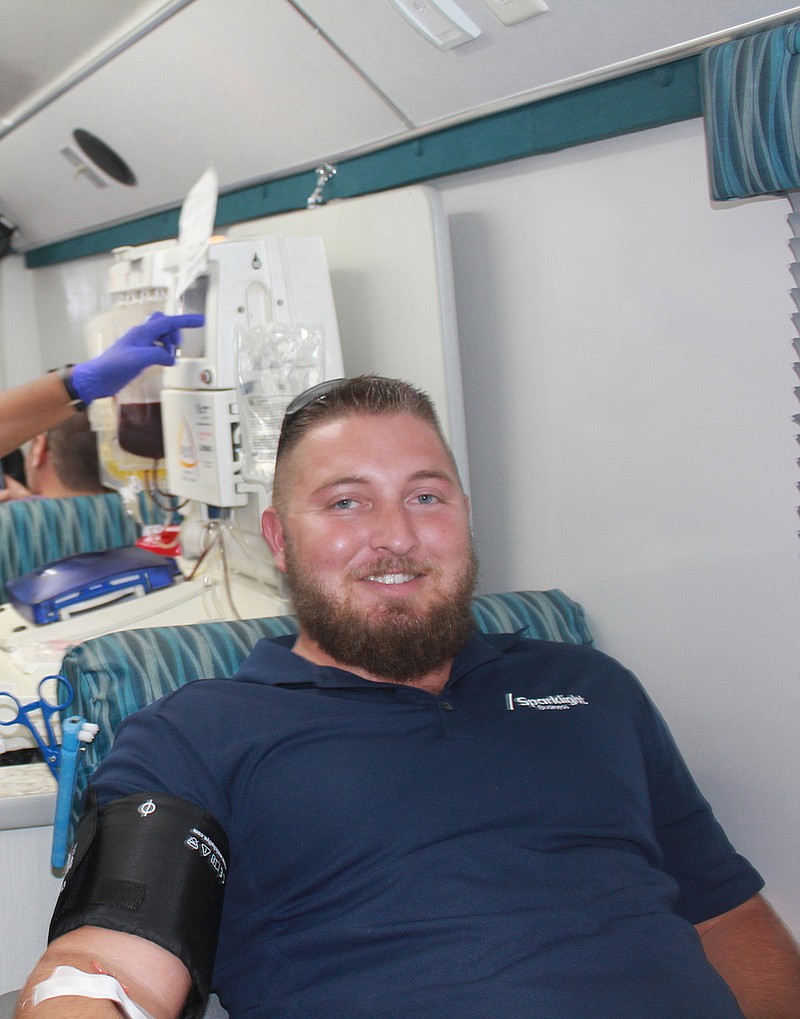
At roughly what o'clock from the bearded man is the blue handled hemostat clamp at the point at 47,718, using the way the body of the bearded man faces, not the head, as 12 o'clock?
The blue handled hemostat clamp is roughly at 4 o'clock from the bearded man.

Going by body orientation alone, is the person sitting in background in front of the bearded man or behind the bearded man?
behind

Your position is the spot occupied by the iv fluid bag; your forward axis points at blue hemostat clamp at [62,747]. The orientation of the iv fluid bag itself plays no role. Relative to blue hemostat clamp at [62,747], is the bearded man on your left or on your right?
left

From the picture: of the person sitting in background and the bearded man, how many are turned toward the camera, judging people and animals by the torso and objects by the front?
1

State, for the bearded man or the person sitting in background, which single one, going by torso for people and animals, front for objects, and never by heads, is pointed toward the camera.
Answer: the bearded man

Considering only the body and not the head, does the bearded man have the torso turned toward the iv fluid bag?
no

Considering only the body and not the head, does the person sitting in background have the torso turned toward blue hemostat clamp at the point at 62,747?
no

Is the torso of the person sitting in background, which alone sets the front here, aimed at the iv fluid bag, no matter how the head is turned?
no

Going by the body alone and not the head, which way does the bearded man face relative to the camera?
toward the camera

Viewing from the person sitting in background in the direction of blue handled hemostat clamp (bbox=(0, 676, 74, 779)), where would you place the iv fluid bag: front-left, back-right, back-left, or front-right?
front-left

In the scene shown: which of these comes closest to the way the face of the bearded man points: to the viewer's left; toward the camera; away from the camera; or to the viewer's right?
toward the camera

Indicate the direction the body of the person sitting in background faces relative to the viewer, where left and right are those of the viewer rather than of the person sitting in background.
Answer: facing away from the viewer and to the left of the viewer

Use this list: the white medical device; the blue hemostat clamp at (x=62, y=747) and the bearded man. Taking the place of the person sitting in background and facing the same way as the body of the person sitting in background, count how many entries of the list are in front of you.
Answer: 0
